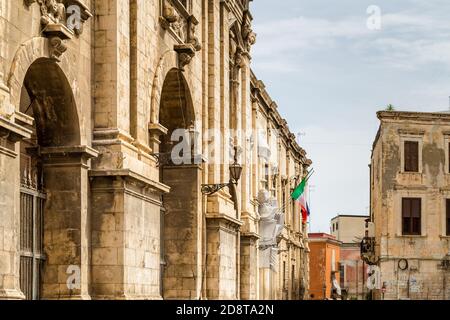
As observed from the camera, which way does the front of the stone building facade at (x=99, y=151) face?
facing the viewer and to the right of the viewer
